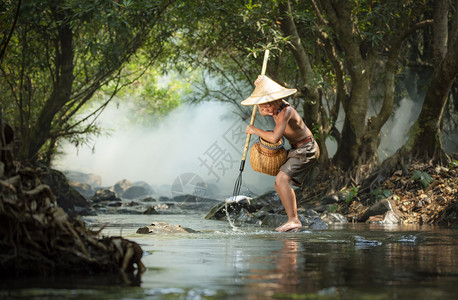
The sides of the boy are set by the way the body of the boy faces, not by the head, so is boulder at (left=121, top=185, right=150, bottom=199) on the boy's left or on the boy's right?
on the boy's right

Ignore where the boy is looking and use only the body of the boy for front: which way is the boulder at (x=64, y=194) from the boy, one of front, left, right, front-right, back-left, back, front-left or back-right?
front-right

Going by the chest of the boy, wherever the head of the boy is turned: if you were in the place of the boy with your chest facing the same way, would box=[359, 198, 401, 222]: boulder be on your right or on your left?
on your right

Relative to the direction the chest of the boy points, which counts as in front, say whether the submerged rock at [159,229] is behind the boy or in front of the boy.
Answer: in front

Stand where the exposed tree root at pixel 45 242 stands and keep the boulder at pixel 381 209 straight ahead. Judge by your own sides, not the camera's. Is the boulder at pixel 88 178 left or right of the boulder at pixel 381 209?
left

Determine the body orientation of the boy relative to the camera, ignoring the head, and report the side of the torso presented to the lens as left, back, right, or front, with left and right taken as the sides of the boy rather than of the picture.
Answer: left

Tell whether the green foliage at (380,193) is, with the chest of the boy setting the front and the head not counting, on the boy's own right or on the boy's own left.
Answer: on the boy's own right

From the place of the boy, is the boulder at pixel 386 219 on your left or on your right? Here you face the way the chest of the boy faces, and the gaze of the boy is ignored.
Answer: on your right

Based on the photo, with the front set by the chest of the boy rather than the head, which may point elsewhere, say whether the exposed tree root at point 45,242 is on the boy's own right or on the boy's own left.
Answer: on the boy's own left

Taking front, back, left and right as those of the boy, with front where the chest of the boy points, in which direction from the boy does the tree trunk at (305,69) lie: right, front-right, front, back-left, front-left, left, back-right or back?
right

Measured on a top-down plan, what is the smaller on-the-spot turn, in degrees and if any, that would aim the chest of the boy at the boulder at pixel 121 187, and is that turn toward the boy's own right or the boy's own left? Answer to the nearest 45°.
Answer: approximately 90° to the boy's own right
